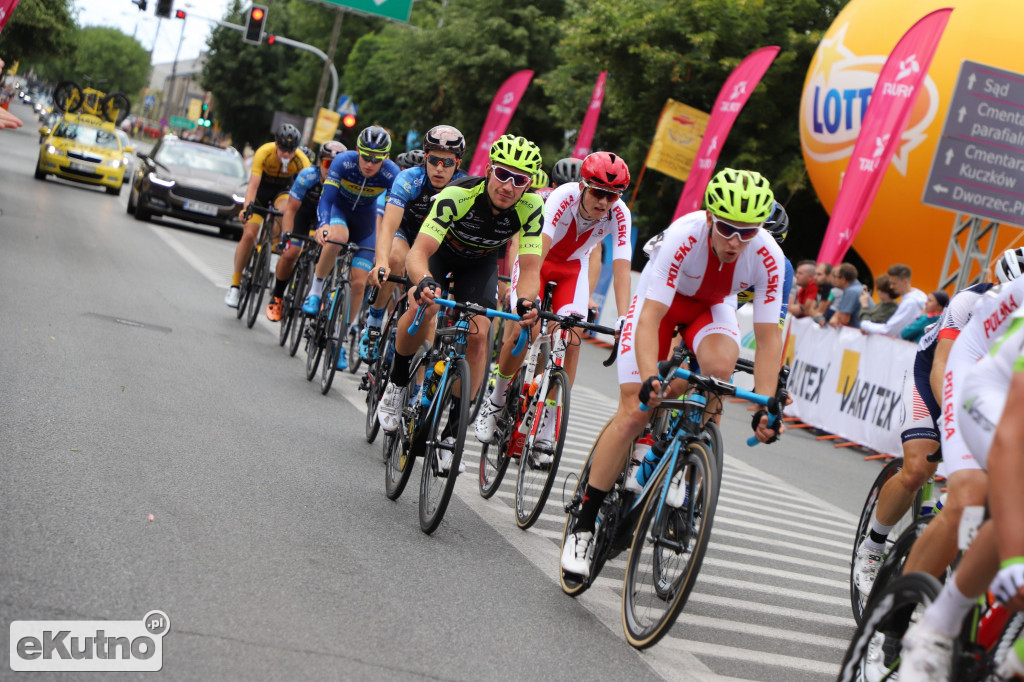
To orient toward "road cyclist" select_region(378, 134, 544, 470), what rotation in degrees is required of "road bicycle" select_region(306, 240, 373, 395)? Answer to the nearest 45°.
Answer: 0° — it already faces them

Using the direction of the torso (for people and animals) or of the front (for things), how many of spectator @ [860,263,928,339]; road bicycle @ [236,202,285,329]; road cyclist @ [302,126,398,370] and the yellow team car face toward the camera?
3

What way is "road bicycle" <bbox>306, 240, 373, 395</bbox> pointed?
toward the camera

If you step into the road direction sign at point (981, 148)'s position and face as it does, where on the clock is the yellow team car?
The yellow team car is roughly at 4 o'clock from the road direction sign.

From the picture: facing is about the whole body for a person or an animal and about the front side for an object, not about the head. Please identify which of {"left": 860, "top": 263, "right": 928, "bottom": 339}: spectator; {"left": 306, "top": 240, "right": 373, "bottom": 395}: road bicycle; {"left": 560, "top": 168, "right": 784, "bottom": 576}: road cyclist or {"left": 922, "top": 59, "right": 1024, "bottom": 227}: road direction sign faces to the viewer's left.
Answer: the spectator

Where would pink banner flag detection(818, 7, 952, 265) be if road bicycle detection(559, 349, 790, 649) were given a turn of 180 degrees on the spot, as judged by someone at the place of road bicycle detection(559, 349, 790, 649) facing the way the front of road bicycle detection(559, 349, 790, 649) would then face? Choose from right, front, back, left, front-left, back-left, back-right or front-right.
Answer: front-right

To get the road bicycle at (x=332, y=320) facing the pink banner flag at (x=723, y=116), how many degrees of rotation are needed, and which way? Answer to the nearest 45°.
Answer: approximately 135° to its left

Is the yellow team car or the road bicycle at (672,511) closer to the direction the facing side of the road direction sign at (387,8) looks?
the road bicycle

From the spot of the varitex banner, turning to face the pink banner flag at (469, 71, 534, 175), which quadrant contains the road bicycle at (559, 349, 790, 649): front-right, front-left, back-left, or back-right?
back-left

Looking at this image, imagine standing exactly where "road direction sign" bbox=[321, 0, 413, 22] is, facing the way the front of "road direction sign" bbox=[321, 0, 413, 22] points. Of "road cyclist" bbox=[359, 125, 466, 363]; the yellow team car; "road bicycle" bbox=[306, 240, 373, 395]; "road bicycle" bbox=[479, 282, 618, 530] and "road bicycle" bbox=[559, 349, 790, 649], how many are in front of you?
4

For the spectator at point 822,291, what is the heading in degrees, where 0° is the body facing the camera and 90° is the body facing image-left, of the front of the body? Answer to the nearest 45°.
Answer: approximately 45°

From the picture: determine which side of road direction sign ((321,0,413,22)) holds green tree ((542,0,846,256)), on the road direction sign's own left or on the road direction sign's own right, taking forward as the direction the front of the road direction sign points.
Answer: on the road direction sign's own left

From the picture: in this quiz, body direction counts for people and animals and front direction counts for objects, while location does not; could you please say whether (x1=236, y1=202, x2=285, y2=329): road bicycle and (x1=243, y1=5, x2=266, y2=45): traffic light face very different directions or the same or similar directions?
same or similar directions

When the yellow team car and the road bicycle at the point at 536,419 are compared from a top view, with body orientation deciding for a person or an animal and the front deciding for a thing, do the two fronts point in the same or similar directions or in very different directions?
same or similar directions

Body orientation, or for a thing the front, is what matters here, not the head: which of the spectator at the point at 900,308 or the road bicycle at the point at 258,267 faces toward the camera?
the road bicycle

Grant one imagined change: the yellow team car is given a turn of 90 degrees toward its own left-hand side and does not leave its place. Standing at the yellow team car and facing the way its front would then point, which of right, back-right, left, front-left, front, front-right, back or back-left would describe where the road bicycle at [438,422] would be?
right

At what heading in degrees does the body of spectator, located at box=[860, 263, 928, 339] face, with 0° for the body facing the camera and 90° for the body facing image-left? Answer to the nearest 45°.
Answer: approximately 90°

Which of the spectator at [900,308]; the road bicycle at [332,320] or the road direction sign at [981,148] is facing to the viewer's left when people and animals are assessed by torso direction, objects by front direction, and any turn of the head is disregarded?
the spectator
